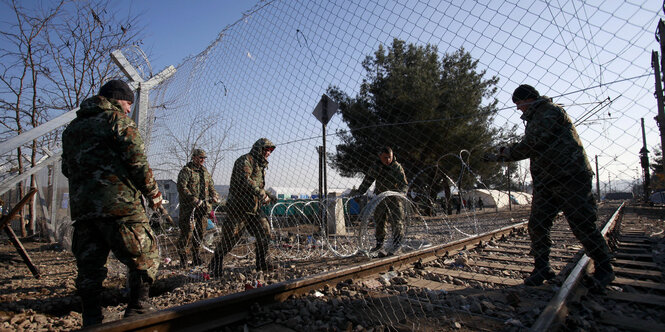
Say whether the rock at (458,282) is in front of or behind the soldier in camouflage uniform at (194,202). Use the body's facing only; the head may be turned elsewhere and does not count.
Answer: in front

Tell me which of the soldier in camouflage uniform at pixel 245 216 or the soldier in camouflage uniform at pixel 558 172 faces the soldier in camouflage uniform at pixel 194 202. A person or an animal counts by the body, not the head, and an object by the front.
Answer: the soldier in camouflage uniform at pixel 558 172

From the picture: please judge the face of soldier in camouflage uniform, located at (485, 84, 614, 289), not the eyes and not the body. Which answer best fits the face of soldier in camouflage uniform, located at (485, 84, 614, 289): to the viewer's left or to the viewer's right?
to the viewer's left

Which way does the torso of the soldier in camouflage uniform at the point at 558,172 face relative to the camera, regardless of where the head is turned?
to the viewer's left

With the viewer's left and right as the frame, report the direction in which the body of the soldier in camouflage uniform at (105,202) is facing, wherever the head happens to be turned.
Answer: facing away from the viewer and to the right of the viewer
